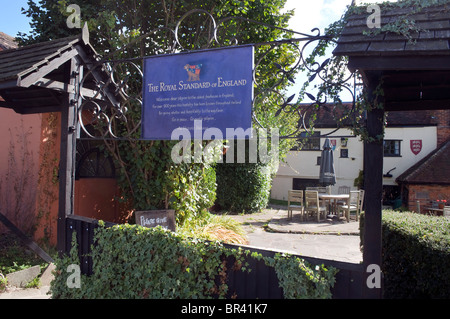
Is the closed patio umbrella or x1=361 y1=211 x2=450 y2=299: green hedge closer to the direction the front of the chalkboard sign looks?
the green hedge

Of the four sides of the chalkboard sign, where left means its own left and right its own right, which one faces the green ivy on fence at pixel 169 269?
front

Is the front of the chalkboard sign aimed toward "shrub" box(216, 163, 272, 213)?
no

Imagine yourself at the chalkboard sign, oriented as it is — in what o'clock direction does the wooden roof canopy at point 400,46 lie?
The wooden roof canopy is roughly at 11 o'clock from the chalkboard sign.

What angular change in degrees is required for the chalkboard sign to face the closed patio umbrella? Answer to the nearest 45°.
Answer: approximately 135° to its left

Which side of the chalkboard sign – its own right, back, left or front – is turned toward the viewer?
front

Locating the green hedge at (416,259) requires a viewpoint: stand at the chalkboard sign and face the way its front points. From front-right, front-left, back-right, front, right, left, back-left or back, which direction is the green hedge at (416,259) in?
front-left

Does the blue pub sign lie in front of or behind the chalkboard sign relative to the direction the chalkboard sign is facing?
in front

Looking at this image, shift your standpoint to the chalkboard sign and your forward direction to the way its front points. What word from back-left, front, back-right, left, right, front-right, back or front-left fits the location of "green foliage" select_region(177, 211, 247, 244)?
back-left
